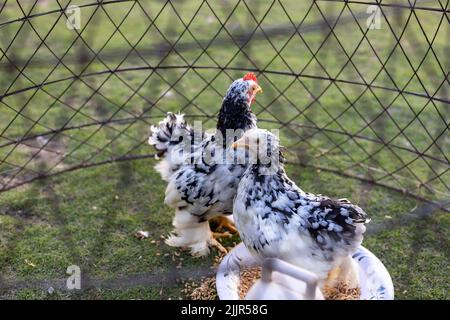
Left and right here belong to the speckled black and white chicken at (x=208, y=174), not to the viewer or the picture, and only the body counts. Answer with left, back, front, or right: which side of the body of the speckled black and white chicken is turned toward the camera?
right

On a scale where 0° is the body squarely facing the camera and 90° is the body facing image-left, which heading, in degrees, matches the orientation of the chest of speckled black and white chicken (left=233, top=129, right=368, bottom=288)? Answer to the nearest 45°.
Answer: approximately 90°

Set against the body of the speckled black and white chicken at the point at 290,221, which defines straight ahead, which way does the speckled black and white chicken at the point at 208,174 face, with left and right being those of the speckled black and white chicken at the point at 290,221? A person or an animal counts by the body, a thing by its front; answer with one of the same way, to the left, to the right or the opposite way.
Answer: the opposite way

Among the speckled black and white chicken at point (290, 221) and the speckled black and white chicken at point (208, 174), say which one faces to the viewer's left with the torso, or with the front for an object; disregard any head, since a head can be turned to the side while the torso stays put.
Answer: the speckled black and white chicken at point (290, 221)

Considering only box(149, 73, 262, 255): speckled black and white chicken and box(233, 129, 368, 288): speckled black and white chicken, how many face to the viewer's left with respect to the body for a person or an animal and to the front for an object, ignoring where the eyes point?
1

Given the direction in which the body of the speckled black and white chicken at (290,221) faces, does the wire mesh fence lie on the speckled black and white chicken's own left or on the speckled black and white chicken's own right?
on the speckled black and white chicken's own right

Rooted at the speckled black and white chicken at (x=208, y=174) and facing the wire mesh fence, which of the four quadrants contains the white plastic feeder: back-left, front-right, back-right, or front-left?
back-right
